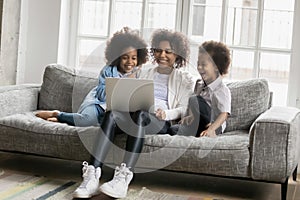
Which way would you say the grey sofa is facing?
toward the camera

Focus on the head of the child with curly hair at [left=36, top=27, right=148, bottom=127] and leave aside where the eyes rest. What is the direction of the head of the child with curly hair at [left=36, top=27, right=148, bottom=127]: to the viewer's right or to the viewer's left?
to the viewer's right

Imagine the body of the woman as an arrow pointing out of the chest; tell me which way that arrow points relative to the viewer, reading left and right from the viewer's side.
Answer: facing the viewer and to the left of the viewer
